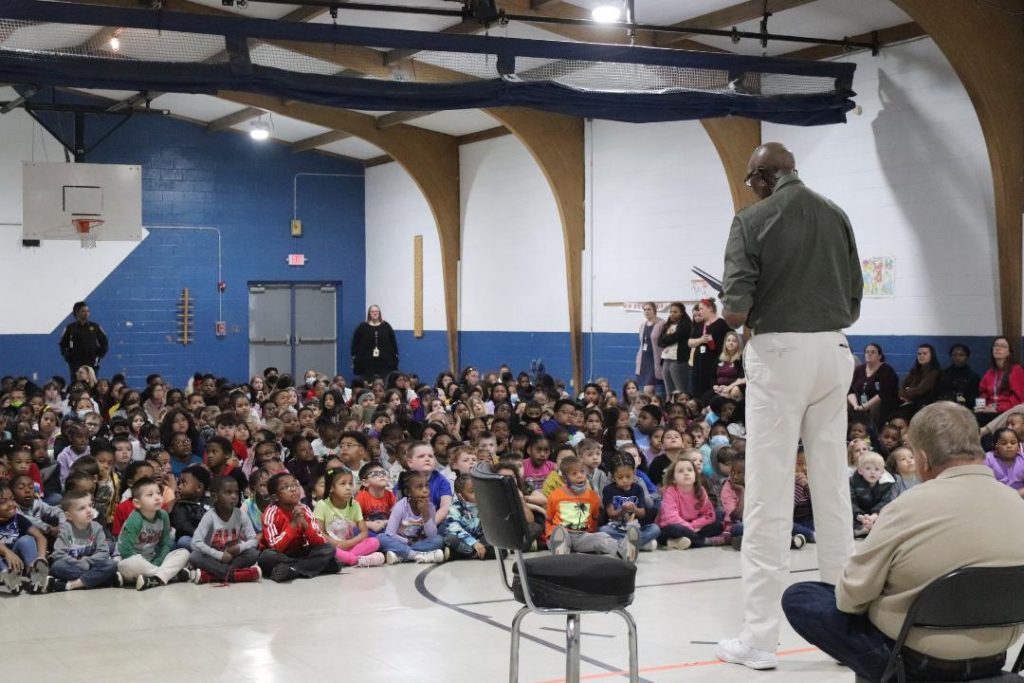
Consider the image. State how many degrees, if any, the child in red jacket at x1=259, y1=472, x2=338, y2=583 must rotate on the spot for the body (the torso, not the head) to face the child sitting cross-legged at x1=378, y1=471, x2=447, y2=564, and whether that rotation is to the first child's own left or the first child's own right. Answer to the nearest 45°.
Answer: approximately 90° to the first child's own left

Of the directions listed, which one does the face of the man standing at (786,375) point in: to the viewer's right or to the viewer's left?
to the viewer's left

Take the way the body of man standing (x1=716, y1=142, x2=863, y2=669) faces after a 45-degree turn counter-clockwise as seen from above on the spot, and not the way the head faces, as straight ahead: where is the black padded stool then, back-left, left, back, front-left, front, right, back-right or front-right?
front-left

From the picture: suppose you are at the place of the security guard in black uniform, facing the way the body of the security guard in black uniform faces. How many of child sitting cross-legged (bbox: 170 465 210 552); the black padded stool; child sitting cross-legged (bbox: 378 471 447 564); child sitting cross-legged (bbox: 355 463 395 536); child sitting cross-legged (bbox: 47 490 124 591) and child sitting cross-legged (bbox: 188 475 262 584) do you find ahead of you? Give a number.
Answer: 6

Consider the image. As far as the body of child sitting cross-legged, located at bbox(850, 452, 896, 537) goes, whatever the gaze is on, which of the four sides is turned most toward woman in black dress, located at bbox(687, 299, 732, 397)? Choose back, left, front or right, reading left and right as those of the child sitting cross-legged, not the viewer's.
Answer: back

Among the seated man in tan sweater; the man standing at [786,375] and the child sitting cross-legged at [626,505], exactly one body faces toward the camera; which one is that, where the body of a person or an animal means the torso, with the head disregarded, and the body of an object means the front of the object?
the child sitting cross-legged

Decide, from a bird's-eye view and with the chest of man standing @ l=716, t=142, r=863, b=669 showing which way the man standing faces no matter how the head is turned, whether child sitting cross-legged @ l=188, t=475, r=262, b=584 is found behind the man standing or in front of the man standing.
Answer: in front

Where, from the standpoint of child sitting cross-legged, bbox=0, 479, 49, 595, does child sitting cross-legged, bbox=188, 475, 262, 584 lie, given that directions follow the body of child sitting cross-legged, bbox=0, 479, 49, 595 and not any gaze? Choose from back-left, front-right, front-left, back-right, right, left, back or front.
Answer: front-left

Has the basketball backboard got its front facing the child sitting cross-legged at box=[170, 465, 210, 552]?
yes

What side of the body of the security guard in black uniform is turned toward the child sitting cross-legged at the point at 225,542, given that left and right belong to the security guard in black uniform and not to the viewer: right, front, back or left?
front
